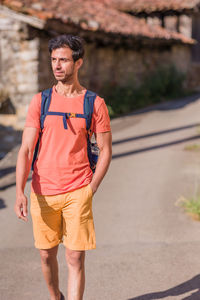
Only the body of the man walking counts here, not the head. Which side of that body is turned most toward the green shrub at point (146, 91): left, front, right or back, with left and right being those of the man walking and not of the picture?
back

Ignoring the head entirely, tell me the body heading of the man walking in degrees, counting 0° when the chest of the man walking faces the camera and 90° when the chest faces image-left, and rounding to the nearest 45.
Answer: approximately 0°

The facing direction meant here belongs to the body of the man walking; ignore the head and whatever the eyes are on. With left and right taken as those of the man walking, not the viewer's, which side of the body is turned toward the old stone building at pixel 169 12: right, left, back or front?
back

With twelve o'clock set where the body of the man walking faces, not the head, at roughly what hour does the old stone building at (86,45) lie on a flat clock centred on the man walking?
The old stone building is roughly at 6 o'clock from the man walking.
